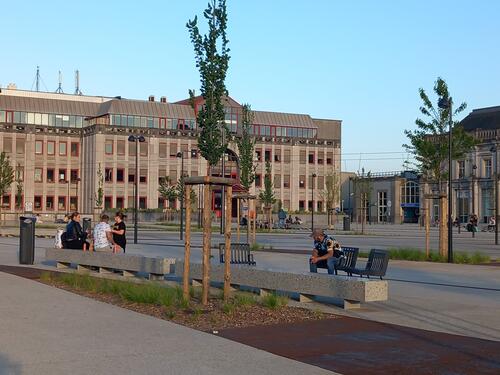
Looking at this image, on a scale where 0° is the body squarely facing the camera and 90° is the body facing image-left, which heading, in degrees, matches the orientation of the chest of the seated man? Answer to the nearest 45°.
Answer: approximately 45°

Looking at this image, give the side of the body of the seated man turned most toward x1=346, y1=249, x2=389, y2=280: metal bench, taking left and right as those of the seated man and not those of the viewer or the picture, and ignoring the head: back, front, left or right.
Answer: left

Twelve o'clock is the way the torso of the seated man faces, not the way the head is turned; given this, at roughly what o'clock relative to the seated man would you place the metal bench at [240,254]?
The metal bench is roughly at 3 o'clock from the seated man.

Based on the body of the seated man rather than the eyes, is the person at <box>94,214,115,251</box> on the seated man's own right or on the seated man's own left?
on the seated man's own right

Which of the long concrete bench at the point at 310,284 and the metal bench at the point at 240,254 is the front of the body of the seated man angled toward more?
the long concrete bench

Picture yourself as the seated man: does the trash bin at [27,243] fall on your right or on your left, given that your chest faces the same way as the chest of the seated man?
on your right

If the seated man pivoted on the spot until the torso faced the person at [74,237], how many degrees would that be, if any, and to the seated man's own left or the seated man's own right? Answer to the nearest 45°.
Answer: approximately 90° to the seated man's own right
